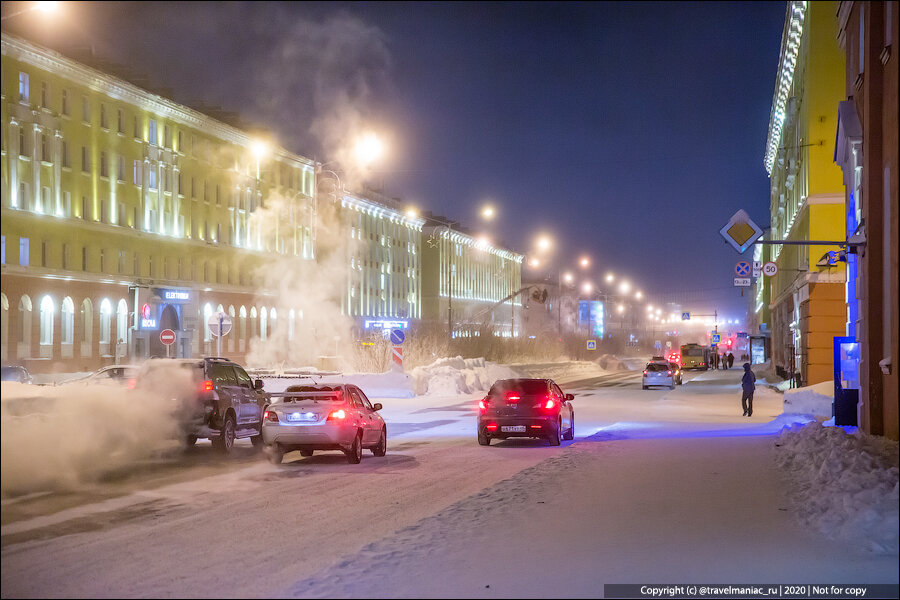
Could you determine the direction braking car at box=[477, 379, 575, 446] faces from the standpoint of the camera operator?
facing away from the viewer

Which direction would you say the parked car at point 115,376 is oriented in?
to the viewer's left

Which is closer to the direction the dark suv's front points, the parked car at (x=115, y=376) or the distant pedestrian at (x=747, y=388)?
the distant pedestrian

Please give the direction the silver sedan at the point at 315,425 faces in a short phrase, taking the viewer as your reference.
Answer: facing away from the viewer and to the right of the viewer

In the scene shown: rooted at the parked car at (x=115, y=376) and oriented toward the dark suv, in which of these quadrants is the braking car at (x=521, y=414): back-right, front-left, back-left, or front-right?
front-left

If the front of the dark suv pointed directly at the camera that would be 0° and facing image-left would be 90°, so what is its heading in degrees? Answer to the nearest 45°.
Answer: approximately 225°

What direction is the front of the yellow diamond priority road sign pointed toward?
toward the camera
